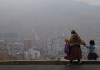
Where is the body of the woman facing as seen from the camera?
away from the camera

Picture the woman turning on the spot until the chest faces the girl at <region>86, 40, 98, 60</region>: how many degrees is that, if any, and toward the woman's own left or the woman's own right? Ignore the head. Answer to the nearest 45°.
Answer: approximately 45° to the woman's own right
